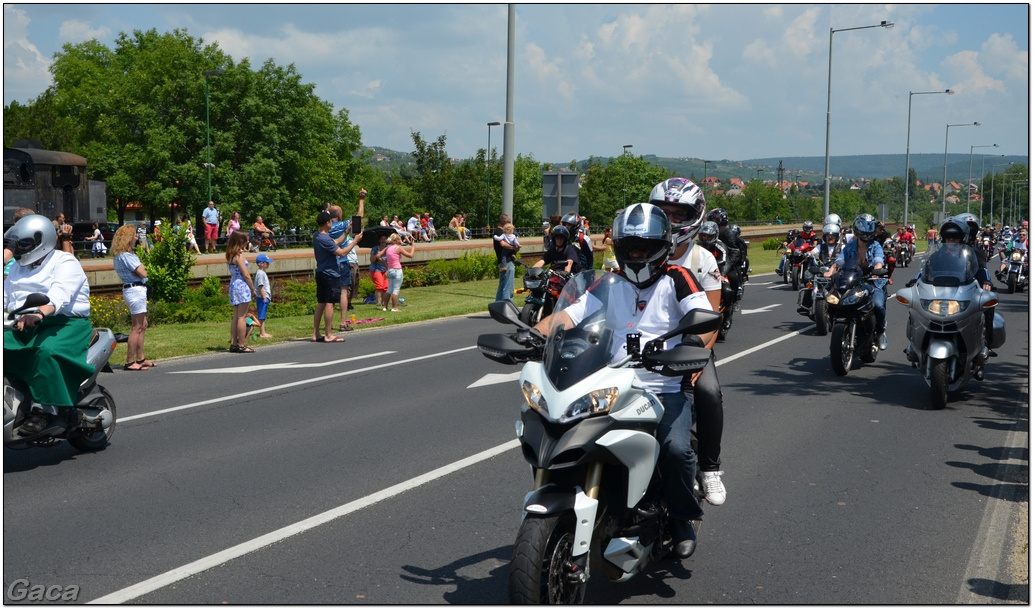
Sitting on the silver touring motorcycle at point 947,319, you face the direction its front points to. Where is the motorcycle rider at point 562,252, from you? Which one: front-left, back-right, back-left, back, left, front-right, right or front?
back-right

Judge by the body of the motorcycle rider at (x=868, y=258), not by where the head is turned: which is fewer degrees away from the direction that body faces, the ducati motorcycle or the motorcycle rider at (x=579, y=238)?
the ducati motorcycle

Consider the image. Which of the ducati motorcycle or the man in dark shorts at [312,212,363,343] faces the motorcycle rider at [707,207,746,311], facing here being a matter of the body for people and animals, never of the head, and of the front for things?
the man in dark shorts

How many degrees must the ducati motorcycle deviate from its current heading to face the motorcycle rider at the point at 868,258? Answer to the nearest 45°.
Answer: approximately 135° to its right

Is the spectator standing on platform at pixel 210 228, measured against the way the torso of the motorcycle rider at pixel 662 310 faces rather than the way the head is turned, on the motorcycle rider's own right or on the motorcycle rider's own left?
on the motorcycle rider's own right

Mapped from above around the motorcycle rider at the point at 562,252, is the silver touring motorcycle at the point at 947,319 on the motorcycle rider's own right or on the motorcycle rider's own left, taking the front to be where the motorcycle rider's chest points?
on the motorcycle rider's own left

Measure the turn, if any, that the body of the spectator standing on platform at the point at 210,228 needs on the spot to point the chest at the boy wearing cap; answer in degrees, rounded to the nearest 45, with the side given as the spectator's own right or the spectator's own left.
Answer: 0° — they already face them

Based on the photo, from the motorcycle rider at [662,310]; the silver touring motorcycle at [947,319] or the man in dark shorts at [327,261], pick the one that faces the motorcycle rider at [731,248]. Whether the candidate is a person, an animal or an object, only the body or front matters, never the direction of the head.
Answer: the man in dark shorts

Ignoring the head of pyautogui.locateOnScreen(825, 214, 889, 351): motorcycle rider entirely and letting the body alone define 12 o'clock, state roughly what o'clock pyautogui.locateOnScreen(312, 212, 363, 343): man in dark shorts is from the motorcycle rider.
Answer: The man in dark shorts is roughly at 3 o'clock from the motorcycle rider.

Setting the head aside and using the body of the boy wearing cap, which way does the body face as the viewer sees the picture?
to the viewer's right
